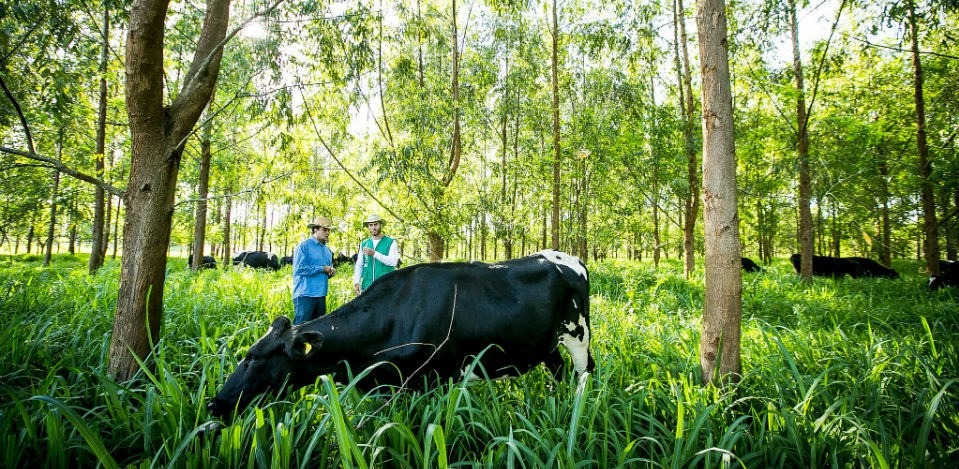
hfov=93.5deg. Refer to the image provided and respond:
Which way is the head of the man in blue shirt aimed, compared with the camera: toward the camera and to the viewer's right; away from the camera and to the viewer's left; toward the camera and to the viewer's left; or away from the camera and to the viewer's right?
toward the camera and to the viewer's right

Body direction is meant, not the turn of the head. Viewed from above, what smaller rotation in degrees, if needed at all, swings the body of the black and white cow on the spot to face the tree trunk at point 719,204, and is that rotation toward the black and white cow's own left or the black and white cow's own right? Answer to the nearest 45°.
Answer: approximately 135° to the black and white cow's own left

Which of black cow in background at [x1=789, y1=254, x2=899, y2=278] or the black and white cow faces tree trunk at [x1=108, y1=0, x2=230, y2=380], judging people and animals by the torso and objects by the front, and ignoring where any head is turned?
the black and white cow

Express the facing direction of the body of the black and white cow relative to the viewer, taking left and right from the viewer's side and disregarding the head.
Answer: facing to the left of the viewer

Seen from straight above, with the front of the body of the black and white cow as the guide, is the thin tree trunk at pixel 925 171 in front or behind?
behind

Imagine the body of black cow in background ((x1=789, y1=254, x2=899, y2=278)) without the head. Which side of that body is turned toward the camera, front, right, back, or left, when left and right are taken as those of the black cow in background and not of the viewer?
right
